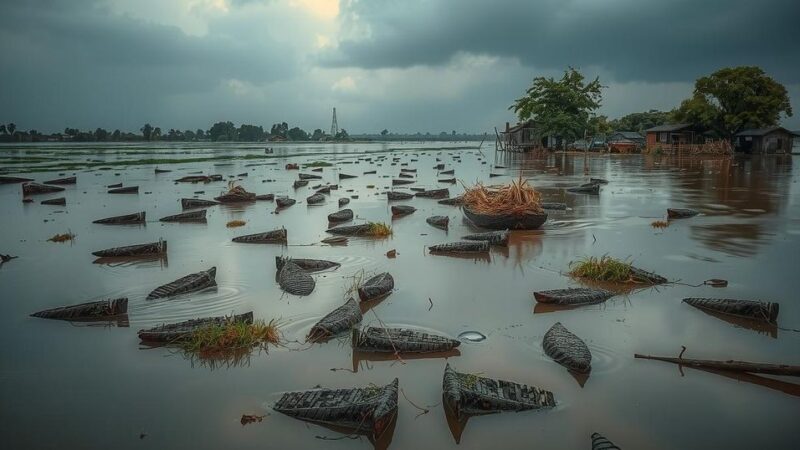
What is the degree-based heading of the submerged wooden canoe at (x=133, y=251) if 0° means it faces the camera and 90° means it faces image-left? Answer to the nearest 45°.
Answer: approximately 90°

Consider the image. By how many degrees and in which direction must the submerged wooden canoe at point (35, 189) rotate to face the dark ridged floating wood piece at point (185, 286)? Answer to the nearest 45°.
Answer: approximately 90° to its right

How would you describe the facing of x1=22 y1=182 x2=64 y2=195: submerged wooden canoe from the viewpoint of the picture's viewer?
facing to the right of the viewer

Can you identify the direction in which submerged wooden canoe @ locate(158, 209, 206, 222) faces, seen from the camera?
facing to the left of the viewer

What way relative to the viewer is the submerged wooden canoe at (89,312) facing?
to the viewer's left

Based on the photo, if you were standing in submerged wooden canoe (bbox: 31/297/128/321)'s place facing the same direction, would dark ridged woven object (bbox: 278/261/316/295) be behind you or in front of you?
behind
